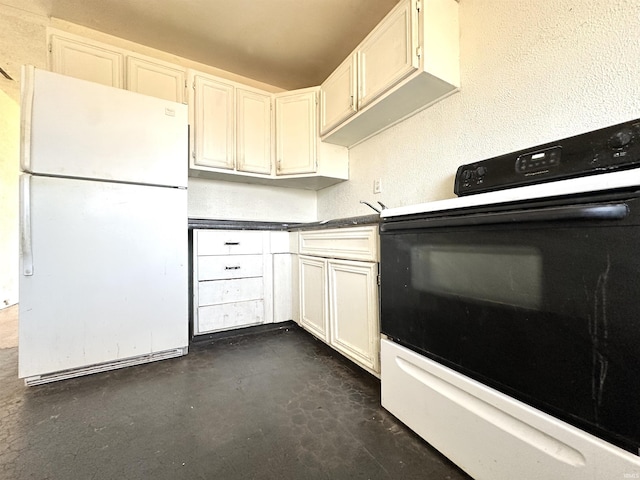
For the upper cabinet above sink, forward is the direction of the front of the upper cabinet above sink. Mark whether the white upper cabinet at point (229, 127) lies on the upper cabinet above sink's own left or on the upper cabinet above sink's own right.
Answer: on the upper cabinet above sink's own right

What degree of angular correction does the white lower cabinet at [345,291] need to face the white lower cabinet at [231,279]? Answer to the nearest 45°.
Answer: approximately 90° to its right

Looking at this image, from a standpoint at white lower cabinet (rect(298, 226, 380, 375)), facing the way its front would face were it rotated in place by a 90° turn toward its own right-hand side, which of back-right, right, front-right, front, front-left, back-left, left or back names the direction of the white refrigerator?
front-left

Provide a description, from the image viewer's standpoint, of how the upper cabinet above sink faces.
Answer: facing the viewer and to the left of the viewer

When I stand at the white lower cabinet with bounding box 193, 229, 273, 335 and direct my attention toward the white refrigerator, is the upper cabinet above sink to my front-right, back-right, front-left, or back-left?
back-left

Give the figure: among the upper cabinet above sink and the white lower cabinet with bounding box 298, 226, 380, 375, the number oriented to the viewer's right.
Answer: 0

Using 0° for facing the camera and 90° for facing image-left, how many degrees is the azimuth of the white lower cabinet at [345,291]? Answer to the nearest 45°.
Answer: approximately 45°
